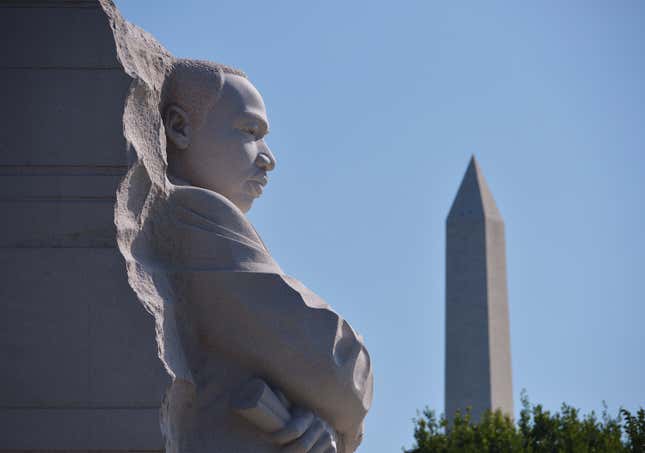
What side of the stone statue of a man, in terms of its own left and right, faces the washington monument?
left

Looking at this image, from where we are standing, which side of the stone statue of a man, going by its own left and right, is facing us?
right
